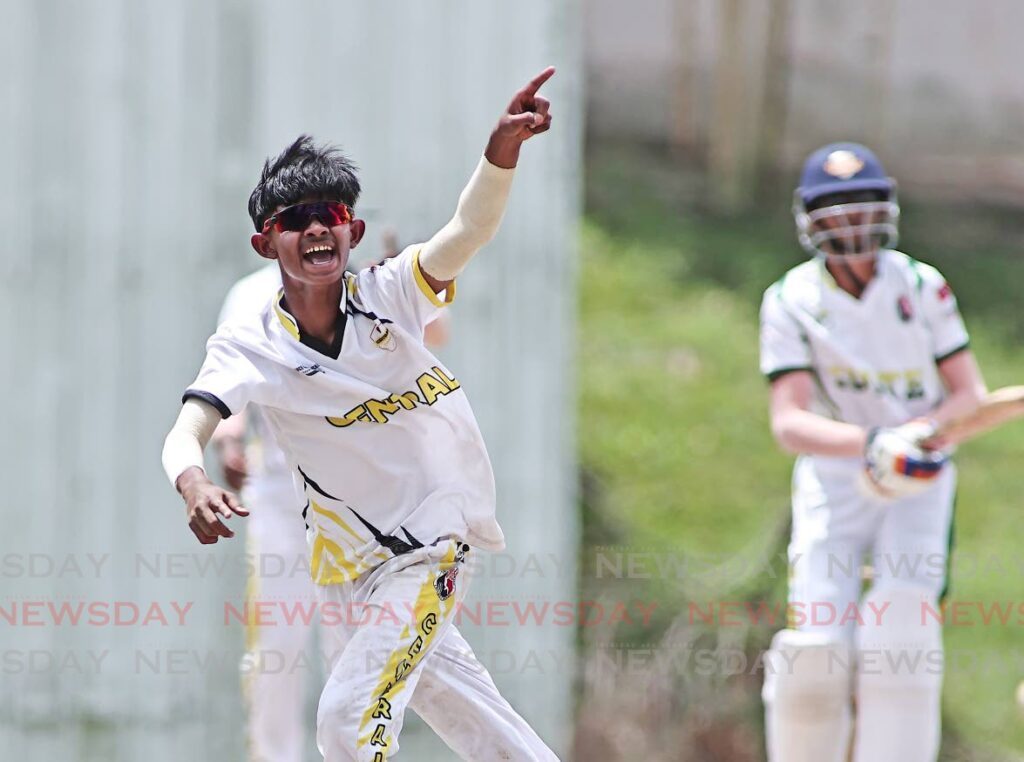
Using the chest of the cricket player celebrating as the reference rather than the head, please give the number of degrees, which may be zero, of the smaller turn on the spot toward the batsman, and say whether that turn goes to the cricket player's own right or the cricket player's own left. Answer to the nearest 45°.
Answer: approximately 135° to the cricket player's own left

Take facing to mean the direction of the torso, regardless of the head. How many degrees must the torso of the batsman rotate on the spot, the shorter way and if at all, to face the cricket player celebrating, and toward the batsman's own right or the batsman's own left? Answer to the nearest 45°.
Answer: approximately 45° to the batsman's own right

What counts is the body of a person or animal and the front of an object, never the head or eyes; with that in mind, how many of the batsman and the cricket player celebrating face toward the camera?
2

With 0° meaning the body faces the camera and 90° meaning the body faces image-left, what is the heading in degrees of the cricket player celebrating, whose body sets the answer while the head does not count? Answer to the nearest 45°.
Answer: approximately 0°

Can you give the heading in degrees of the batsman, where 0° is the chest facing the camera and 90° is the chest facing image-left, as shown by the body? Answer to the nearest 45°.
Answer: approximately 0°
